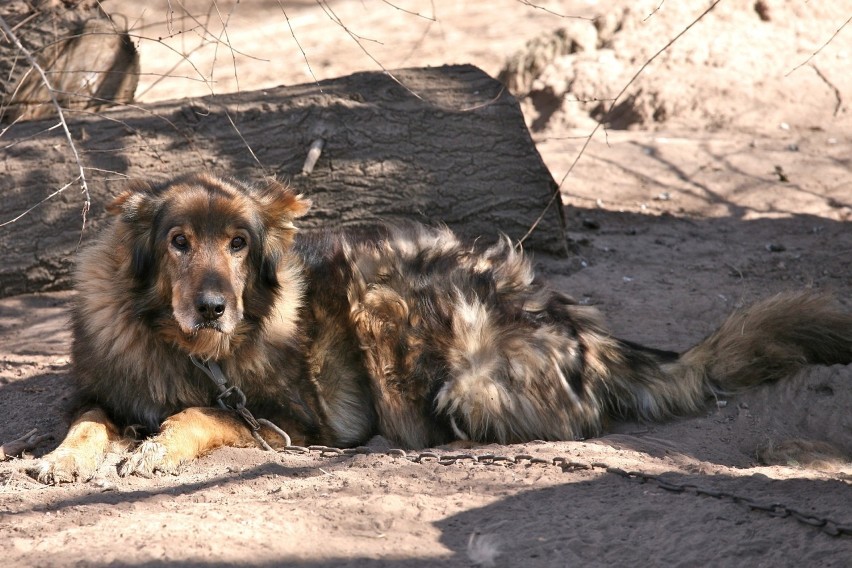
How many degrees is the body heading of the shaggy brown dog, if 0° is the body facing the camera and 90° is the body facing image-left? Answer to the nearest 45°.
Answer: approximately 45°

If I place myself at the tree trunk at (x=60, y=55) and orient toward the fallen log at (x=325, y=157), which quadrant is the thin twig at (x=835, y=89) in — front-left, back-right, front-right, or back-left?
front-left

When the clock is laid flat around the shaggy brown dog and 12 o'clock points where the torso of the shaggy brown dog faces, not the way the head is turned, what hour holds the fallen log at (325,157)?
The fallen log is roughly at 4 o'clock from the shaggy brown dog.

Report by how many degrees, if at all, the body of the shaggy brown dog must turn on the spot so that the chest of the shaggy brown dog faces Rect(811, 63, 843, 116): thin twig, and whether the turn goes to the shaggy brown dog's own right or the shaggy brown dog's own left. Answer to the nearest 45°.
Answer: approximately 180°

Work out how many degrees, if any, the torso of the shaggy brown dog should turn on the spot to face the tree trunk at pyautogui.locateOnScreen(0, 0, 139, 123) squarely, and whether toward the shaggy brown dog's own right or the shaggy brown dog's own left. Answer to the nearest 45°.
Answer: approximately 90° to the shaggy brown dog's own right
